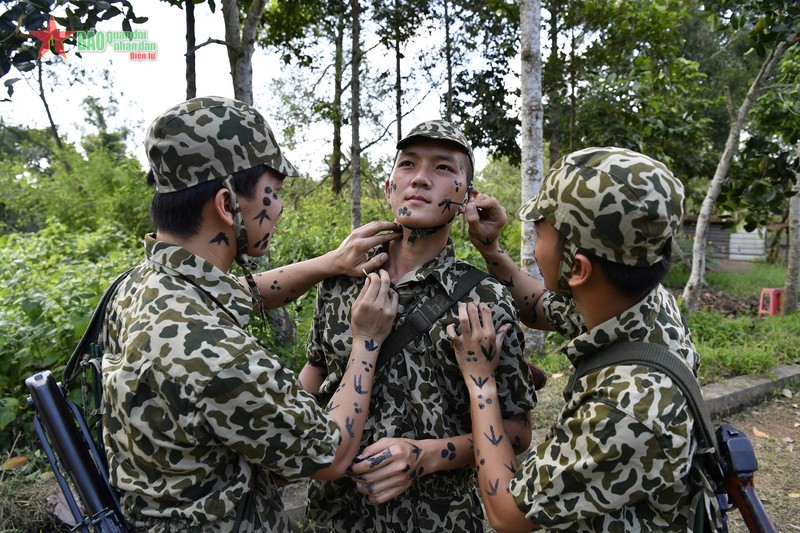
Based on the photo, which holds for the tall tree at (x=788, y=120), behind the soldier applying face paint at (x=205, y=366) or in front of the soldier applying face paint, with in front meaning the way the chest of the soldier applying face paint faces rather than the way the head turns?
in front

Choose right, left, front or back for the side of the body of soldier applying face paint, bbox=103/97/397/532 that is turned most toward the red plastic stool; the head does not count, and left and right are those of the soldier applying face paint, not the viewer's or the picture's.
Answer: front

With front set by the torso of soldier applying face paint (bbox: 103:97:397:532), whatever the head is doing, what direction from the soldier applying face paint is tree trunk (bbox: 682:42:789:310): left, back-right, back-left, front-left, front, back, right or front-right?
front

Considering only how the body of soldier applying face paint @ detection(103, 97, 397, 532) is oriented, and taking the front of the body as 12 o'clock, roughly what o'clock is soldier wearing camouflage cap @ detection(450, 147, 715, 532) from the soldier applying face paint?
The soldier wearing camouflage cap is roughly at 2 o'clock from the soldier applying face paint.

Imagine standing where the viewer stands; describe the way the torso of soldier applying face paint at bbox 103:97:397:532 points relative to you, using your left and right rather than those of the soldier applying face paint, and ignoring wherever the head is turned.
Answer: facing away from the viewer and to the right of the viewer

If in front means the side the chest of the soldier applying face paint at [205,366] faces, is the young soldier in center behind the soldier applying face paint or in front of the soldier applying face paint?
in front

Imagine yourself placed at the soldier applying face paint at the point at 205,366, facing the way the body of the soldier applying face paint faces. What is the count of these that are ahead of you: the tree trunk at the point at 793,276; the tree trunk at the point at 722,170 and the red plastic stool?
3

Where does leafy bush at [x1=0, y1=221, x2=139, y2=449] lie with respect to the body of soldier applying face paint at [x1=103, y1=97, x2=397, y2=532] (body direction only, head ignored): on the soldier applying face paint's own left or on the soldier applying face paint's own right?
on the soldier applying face paint's own left

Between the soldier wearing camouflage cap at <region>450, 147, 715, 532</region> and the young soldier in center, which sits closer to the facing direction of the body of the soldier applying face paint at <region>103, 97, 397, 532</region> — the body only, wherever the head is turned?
the young soldier in center

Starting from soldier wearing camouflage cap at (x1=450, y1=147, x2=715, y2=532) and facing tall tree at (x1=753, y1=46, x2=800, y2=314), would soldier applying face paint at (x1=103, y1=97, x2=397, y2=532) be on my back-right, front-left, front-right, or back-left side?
back-left

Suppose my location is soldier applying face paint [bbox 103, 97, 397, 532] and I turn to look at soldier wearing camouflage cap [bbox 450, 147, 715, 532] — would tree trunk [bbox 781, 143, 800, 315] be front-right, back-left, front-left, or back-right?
front-left

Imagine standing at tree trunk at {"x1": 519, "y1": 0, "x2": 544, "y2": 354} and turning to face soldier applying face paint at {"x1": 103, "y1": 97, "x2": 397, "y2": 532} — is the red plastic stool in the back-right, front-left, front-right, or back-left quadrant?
back-left
